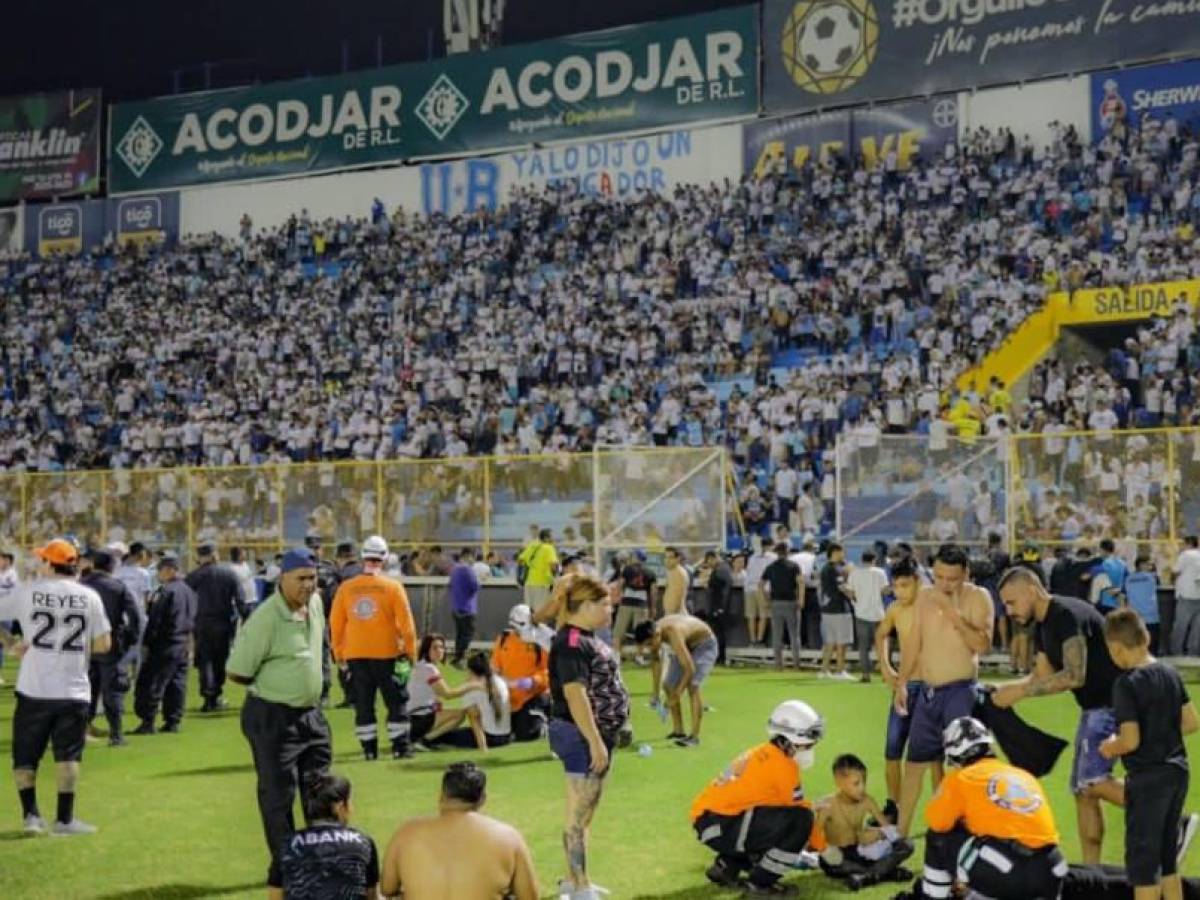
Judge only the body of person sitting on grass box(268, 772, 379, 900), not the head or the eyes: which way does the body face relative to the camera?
away from the camera

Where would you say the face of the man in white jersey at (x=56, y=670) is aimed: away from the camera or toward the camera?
away from the camera

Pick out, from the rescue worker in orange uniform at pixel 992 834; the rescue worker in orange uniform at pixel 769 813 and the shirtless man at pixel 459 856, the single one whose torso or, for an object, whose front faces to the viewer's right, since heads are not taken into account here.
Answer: the rescue worker in orange uniform at pixel 769 813

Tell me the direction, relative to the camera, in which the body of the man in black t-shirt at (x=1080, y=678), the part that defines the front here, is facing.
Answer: to the viewer's left

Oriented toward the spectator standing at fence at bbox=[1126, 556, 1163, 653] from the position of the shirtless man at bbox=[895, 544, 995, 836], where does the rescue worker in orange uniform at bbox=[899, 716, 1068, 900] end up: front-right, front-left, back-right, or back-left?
back-right

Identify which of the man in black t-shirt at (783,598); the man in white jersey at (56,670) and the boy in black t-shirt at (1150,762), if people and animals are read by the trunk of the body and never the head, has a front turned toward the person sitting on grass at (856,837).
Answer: the boy in black t-shirt at (1150,762)

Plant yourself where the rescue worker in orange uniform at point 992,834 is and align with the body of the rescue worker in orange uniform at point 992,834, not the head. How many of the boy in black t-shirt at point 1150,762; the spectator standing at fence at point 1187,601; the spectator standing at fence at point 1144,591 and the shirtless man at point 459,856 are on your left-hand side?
1

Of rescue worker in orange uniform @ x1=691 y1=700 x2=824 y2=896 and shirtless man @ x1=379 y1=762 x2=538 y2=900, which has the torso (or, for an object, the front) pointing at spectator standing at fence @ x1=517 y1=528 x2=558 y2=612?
the shirtless man

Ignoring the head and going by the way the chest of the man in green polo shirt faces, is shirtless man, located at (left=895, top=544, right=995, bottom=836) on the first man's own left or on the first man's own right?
on the first man's own left

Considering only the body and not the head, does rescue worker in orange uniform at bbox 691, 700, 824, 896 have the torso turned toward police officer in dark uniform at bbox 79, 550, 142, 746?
no

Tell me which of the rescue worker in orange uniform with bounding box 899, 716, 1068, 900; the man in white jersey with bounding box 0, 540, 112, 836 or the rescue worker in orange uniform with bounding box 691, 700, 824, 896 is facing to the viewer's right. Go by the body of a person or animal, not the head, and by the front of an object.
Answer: the rescue worker in orange uniform with bounding box 691, 700, 824, 896

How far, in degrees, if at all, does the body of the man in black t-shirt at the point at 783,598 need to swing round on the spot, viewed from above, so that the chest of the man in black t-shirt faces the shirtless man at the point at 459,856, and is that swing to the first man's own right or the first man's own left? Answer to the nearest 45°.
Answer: approximately 180°

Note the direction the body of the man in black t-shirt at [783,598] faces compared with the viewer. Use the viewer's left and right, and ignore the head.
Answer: facing away from the viewer

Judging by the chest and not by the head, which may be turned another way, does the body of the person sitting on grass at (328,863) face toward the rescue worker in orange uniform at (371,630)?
yes

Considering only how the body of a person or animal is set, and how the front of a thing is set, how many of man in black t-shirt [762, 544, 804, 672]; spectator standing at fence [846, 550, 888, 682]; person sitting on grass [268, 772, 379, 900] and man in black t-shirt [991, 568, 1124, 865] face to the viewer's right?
0

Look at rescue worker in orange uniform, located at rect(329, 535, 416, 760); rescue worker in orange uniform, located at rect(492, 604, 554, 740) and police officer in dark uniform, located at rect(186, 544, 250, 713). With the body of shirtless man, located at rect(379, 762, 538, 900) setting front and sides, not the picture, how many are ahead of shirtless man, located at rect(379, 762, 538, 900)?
3

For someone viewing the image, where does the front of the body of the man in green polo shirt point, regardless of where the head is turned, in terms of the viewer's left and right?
facing the viewer and to the right of the viewer
